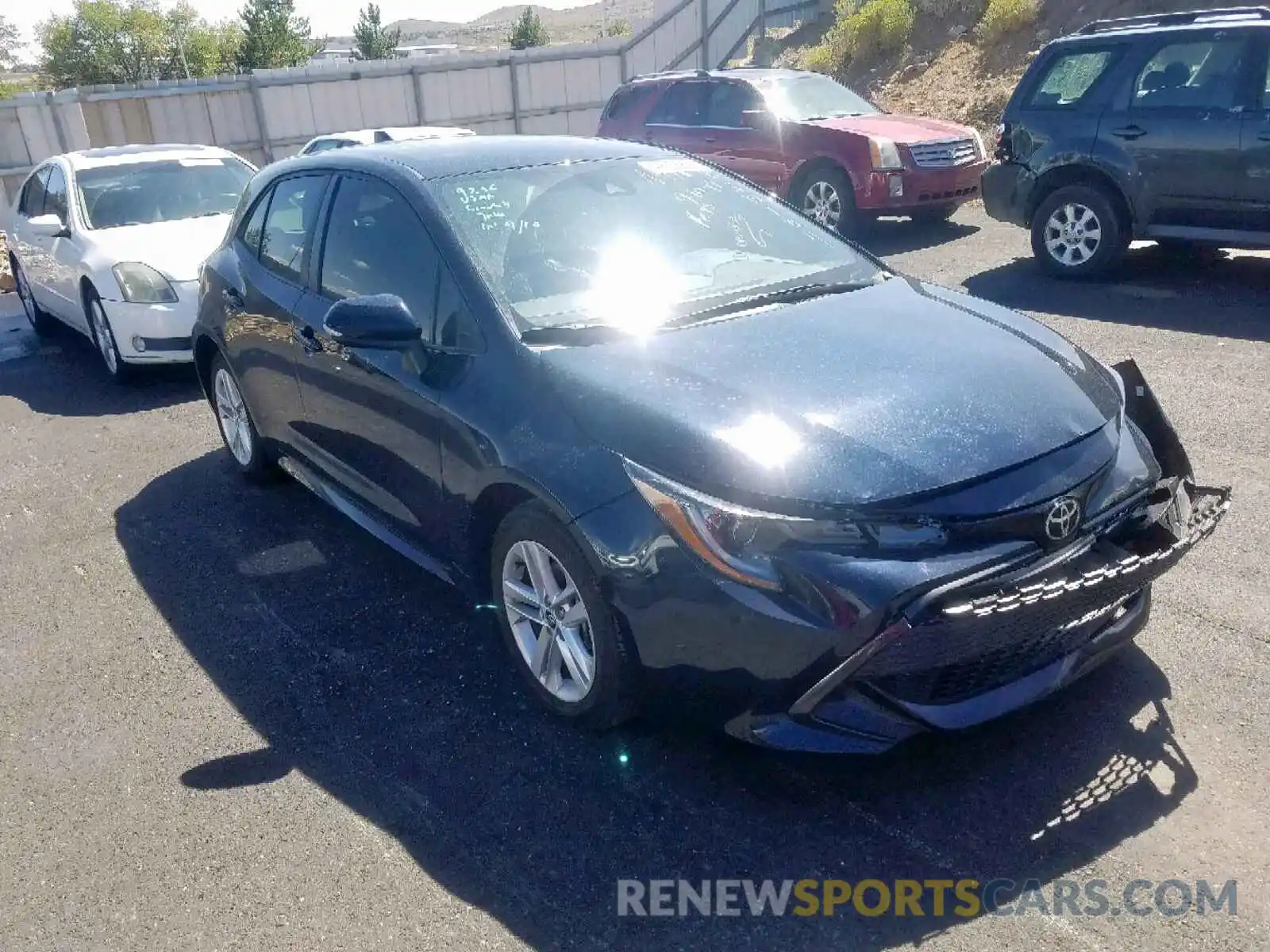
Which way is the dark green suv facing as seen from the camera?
to the viewer's right

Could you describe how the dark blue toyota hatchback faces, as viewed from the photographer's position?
facing the viewer and to the right of the viewer

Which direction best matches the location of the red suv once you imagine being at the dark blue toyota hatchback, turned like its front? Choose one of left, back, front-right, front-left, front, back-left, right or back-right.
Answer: back-left

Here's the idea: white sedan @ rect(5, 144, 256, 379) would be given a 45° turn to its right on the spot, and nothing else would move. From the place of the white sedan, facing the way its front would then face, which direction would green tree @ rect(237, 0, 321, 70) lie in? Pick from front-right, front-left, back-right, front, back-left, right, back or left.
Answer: back

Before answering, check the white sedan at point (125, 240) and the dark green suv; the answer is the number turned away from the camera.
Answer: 0

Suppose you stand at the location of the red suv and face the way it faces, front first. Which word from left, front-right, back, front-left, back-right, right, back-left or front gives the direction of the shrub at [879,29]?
back-left

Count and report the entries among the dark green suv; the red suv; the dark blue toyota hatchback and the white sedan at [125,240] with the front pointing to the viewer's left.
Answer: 0

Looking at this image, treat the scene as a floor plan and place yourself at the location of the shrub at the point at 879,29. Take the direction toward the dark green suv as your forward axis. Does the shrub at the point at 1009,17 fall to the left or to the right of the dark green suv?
left

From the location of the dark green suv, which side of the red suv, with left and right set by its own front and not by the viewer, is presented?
front

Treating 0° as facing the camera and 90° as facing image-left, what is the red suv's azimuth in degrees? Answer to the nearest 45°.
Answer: approximately 315°

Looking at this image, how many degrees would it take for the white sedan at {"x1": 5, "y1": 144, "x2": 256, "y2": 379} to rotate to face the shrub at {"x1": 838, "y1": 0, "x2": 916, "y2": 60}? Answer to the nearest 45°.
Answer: approximately 90° to its left

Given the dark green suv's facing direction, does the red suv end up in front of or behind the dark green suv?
behind

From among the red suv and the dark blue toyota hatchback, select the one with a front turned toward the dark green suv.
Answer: the red suv

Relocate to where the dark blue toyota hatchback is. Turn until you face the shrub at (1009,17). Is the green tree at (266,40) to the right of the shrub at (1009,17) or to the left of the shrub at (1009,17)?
left
